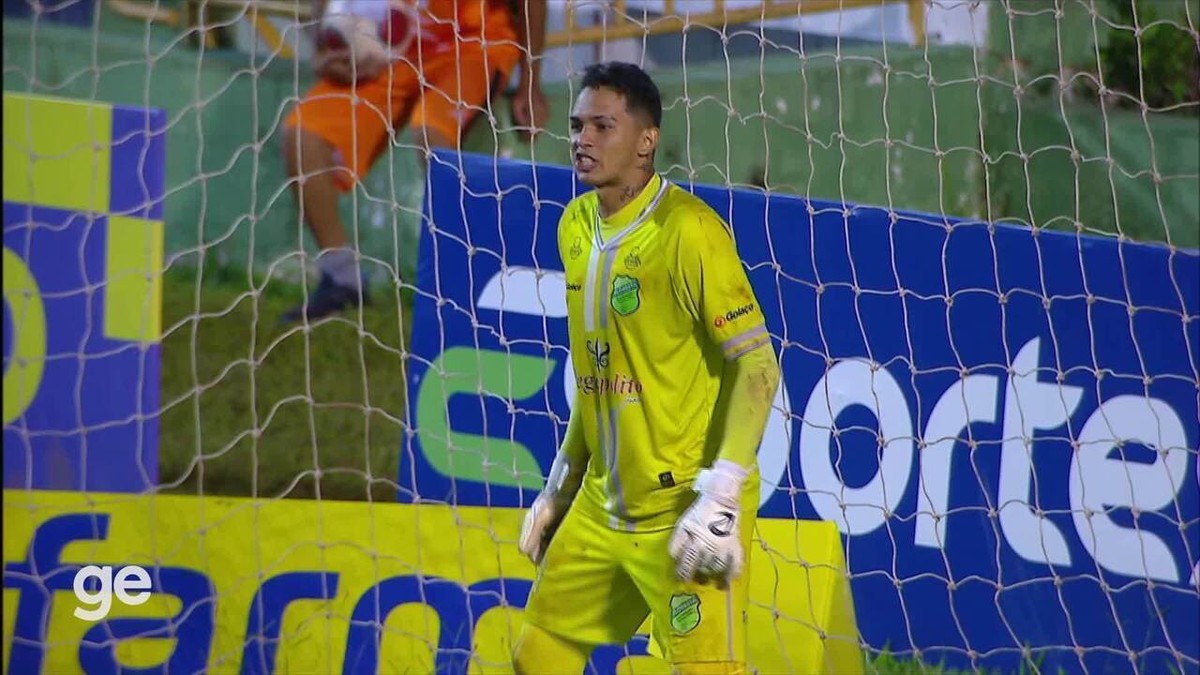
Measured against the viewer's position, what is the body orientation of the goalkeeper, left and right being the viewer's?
facing the viewer and to the left of the viewer

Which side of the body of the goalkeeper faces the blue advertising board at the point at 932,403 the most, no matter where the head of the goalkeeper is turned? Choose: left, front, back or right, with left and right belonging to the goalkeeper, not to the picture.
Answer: back

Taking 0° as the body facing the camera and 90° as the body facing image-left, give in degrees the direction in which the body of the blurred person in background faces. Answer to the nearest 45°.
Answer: approximately 45°

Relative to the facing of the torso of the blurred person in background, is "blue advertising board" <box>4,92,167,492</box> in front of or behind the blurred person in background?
in front

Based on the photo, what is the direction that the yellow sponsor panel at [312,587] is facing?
toward the camera

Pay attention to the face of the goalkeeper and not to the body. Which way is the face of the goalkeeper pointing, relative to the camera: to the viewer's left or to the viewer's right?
to the viewer's left

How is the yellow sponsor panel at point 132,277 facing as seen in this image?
toward the camera

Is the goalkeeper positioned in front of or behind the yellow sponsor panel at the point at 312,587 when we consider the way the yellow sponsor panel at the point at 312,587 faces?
in front

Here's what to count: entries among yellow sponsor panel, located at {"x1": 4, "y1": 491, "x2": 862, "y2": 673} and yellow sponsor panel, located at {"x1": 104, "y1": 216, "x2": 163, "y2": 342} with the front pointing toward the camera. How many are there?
2

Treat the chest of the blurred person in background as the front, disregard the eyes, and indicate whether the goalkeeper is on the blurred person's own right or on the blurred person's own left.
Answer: on the blurred person's own left
